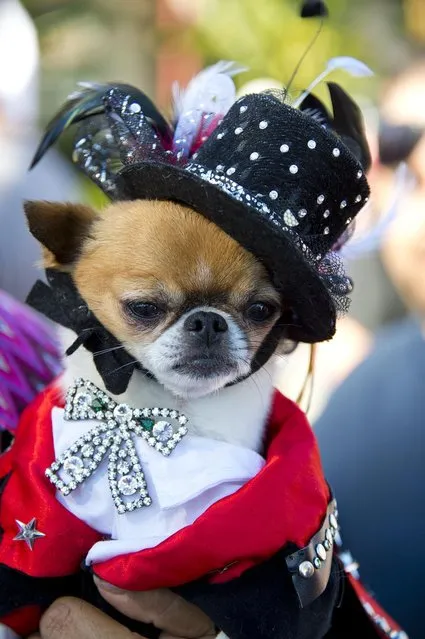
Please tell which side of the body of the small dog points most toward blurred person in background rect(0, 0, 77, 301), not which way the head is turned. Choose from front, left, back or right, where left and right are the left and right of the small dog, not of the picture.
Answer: back

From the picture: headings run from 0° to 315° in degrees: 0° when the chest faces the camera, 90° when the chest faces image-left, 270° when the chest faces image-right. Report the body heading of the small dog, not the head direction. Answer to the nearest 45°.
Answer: approximately 0°
